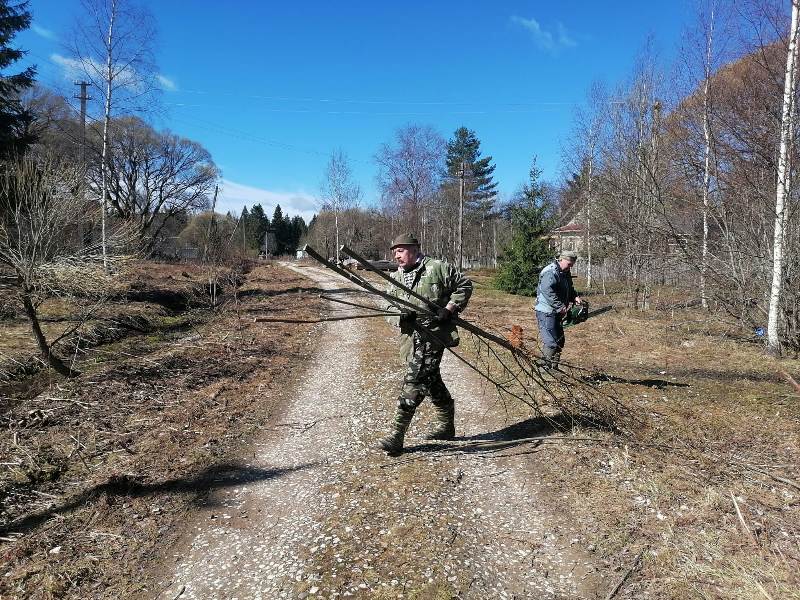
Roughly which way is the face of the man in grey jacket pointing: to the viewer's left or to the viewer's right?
to the viewer's right

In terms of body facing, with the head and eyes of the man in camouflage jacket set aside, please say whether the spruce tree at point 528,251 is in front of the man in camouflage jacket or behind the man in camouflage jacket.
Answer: behind

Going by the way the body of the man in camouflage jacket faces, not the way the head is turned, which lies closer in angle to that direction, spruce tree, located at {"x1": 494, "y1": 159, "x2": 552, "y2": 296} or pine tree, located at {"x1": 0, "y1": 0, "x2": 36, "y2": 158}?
the pine tree

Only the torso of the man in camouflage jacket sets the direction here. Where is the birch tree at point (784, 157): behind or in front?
behind

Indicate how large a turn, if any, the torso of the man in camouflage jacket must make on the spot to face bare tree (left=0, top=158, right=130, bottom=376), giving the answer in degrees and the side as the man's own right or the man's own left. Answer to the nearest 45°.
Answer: approximately 90° to the man's own right

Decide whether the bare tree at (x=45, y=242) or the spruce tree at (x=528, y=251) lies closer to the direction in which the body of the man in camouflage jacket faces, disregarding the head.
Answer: the bare tree

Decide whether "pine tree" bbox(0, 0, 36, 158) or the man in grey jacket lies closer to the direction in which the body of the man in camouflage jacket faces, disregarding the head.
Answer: the pine tree

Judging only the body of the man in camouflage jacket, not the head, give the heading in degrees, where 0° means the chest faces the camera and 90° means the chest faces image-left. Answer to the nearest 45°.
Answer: approximately 45°

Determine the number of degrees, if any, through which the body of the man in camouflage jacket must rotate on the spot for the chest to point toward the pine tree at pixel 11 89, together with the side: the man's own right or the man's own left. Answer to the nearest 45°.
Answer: approximately 90° to the man's own right

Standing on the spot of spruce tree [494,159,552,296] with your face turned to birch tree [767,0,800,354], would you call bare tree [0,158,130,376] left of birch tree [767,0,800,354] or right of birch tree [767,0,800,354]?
right

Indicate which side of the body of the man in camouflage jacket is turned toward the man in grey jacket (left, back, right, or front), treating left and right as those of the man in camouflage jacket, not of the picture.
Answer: back
